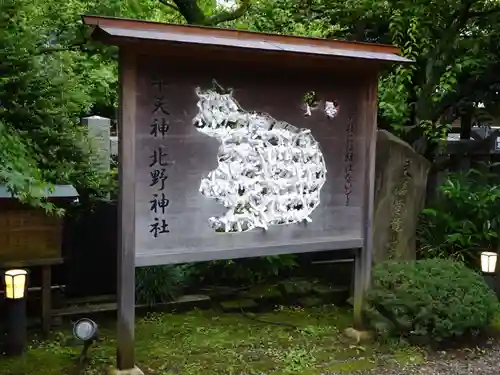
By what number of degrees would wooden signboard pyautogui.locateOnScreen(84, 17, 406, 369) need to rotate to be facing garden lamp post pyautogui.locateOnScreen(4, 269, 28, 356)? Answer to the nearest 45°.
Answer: approximately 135° to its right

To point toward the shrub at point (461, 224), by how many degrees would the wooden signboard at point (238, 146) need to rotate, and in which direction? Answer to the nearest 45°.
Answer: approximately 90° to its left

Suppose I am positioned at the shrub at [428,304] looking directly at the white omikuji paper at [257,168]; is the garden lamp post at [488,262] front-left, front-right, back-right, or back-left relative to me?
back-right

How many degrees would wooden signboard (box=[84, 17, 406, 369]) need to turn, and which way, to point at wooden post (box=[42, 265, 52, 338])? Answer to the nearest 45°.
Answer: approximately 135° to its right

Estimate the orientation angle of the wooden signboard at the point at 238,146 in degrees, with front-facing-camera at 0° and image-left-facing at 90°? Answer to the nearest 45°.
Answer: approximately 315°

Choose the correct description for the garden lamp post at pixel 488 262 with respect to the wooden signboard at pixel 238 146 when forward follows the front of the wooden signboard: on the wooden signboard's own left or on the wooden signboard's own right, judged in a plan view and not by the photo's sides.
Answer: on the wooden signboard's own left

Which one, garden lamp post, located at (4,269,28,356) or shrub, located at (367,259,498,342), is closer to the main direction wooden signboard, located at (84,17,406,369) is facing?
the shrub

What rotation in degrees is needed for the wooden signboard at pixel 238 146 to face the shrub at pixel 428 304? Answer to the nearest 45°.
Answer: approximately 45° to its left
